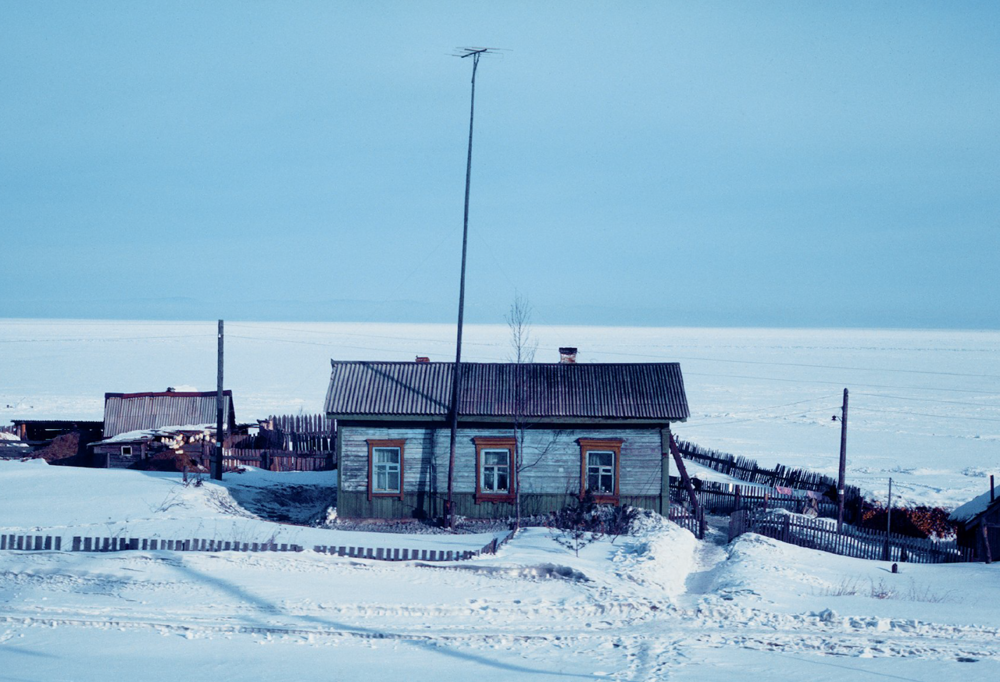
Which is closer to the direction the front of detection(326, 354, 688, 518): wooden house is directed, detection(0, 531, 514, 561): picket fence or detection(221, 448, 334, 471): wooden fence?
the picket fence

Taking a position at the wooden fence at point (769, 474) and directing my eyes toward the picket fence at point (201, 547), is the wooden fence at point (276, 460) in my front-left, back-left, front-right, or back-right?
front-right

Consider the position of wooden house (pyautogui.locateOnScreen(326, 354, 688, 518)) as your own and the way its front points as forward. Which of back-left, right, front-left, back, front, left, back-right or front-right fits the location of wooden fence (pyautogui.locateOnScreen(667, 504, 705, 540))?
left

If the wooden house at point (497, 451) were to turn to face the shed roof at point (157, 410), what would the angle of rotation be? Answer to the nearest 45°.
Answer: approximately 135° to its right

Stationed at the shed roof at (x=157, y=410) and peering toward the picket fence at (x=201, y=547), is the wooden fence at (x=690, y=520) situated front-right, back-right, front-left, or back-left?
front-left

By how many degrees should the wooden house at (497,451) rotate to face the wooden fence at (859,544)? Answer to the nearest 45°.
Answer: approximately 90° to its left

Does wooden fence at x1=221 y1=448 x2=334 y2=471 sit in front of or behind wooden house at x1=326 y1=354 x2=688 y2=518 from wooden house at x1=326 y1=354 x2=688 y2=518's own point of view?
behind

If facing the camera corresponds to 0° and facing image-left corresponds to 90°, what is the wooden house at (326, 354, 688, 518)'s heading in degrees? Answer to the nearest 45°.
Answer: approximately 0°

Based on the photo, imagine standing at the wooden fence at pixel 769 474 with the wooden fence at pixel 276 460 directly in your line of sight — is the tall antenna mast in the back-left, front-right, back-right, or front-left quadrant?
front-left
